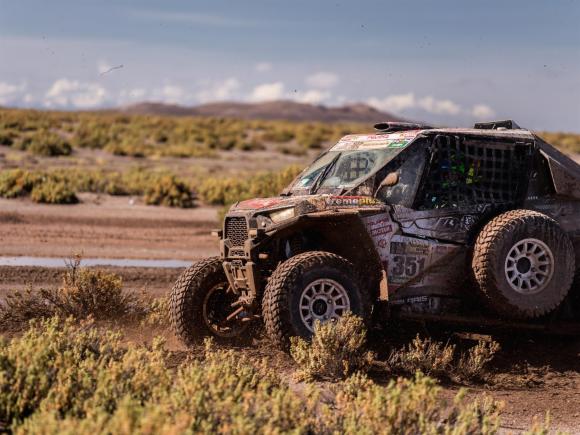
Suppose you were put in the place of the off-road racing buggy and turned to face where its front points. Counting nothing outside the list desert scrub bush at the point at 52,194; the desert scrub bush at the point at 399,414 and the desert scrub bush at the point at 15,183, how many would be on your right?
2

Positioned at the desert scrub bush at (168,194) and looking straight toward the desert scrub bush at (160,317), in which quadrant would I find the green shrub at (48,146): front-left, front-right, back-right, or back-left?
back-right

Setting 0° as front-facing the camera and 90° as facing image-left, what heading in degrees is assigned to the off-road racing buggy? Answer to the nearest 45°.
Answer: approximately 45°

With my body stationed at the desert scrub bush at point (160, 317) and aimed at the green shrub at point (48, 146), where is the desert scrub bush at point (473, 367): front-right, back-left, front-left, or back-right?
back-right

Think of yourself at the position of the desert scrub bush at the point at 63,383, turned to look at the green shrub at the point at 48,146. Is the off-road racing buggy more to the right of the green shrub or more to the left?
right

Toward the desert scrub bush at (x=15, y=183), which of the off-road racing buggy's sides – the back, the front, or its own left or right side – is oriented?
right

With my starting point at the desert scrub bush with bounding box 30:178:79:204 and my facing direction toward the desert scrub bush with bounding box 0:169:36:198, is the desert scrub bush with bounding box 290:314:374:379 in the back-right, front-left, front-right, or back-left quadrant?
back-left

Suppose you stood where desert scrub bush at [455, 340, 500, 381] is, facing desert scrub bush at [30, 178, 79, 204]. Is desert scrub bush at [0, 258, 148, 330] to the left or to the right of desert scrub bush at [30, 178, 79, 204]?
left

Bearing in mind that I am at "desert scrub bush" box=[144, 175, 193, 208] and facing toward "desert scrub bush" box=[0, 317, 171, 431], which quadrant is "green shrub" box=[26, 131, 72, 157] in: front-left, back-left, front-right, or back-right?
back-right

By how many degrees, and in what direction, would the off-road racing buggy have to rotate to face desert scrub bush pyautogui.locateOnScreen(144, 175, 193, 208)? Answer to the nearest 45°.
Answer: approximately 135° to its right
